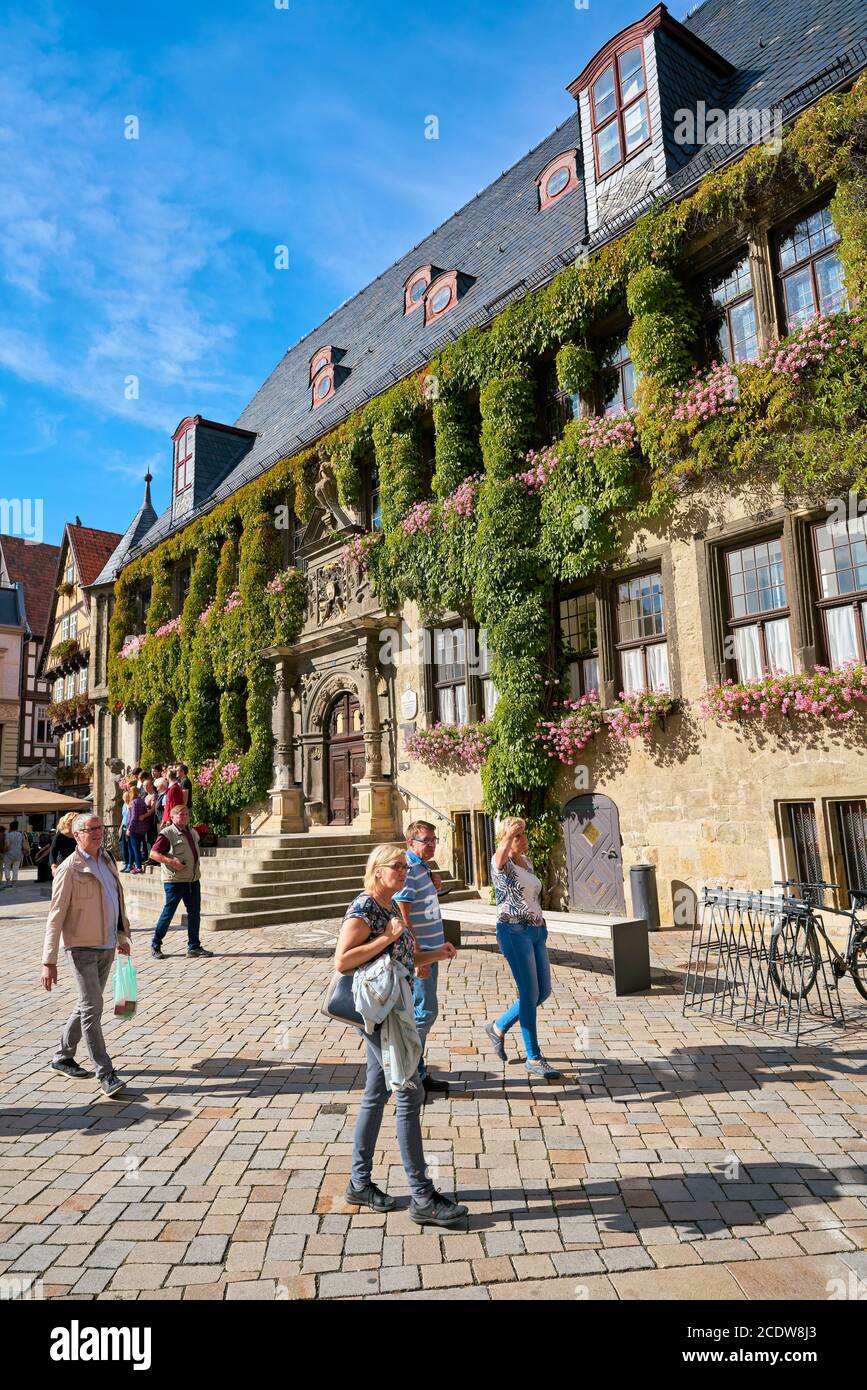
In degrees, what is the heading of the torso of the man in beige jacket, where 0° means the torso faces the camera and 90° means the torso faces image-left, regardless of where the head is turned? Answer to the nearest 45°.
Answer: approximately 315°

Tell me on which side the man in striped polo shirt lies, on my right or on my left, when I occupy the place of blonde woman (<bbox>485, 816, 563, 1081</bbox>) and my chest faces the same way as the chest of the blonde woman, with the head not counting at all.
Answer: on my right

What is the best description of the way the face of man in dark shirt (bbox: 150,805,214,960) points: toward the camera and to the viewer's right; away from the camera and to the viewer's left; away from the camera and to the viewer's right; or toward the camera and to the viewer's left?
toward the camera and to the viewer's right

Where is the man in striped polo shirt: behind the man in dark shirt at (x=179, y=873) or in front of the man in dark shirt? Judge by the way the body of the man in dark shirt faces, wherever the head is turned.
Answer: in front

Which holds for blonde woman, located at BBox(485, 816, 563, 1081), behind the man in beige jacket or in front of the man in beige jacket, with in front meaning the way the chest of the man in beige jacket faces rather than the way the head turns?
in front

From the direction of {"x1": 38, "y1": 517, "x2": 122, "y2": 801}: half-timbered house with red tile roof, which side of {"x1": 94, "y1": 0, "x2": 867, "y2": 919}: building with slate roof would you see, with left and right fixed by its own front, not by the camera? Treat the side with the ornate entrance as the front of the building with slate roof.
right

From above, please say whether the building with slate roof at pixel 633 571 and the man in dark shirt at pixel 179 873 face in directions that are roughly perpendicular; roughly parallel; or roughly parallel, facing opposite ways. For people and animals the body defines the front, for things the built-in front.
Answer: roughly perpendicular

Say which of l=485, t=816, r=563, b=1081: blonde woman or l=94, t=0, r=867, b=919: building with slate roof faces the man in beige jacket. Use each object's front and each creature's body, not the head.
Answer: the building with slate roof
